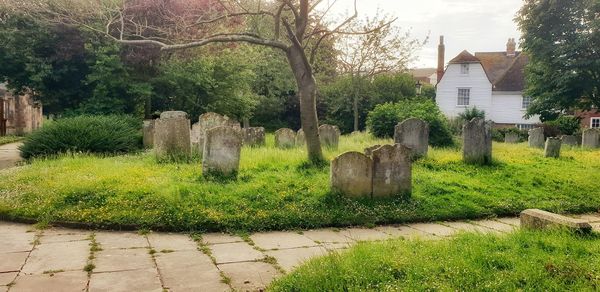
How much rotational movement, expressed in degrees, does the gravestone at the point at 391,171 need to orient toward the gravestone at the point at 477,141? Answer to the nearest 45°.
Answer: approximately 135° to its left

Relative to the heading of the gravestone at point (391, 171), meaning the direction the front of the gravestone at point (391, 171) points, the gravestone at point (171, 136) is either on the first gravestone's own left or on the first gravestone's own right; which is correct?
on the first gravestone's own right

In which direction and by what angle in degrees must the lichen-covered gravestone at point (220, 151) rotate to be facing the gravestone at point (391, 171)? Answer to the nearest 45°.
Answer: approximately 45° to its left

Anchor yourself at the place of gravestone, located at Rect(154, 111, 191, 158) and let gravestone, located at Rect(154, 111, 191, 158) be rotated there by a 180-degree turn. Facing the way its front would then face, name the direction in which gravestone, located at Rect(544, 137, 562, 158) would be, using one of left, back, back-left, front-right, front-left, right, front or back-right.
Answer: right

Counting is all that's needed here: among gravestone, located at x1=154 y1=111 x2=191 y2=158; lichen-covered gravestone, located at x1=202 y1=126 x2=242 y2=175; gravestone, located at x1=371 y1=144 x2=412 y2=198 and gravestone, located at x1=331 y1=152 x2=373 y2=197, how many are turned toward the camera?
4

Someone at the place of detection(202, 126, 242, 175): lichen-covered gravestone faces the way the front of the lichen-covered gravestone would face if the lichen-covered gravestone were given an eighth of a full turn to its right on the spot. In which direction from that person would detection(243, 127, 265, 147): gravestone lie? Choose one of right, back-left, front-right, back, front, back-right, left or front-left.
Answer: back-right

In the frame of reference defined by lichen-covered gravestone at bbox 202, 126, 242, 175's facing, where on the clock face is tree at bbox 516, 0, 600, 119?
The tree is roughly at 8 o'clock from the lichen-covered gravestone.

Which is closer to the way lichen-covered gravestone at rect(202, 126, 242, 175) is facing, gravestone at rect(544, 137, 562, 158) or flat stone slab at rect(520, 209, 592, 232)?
the flat stone slab

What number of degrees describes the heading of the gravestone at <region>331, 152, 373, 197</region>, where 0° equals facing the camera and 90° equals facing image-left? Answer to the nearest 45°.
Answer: approximately 0°

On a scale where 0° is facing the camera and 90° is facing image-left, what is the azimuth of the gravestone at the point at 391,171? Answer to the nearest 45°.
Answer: approximately 0°

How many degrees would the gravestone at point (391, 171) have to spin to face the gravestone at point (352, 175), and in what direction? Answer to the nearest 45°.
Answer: approximately 45° to its right

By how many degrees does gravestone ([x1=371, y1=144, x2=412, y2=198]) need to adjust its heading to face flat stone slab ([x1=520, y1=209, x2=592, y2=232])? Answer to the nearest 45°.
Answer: approximately 45° to its left

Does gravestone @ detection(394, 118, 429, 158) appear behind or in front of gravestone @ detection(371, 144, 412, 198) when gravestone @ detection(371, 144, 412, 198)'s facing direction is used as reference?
behind

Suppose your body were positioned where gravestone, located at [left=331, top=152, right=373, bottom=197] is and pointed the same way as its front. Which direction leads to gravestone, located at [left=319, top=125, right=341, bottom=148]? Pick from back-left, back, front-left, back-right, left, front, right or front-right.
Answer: back

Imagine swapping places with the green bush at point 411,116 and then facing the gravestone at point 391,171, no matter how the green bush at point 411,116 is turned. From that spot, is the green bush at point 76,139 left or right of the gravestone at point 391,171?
right
